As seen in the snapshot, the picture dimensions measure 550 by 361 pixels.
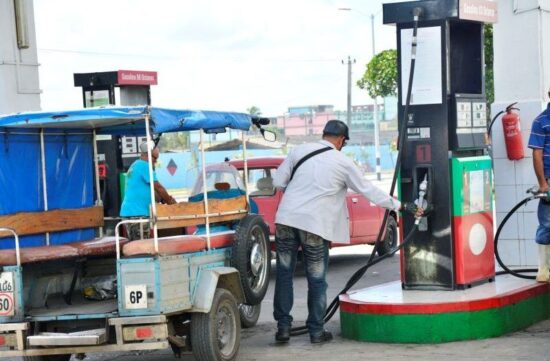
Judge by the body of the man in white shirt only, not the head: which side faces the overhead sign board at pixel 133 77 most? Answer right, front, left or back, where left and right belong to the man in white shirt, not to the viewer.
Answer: left

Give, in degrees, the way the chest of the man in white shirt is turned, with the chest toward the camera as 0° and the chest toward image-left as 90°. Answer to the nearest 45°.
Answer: approximately 225°

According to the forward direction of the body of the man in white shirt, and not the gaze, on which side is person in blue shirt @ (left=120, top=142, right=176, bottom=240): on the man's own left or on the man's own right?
on the man's own left

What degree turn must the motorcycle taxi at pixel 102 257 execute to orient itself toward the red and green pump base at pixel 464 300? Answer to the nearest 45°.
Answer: approximately 45° to its right

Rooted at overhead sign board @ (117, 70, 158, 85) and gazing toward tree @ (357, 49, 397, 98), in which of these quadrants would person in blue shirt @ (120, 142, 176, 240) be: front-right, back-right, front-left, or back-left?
back-right

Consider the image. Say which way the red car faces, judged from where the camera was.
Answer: facing to the right of the viewer

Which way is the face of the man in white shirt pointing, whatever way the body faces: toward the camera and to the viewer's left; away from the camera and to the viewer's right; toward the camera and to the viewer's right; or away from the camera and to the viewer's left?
away from the camera and to the viewer's right

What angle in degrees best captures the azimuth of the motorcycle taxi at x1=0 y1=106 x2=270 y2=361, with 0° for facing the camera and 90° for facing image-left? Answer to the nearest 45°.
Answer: approximately 225°
